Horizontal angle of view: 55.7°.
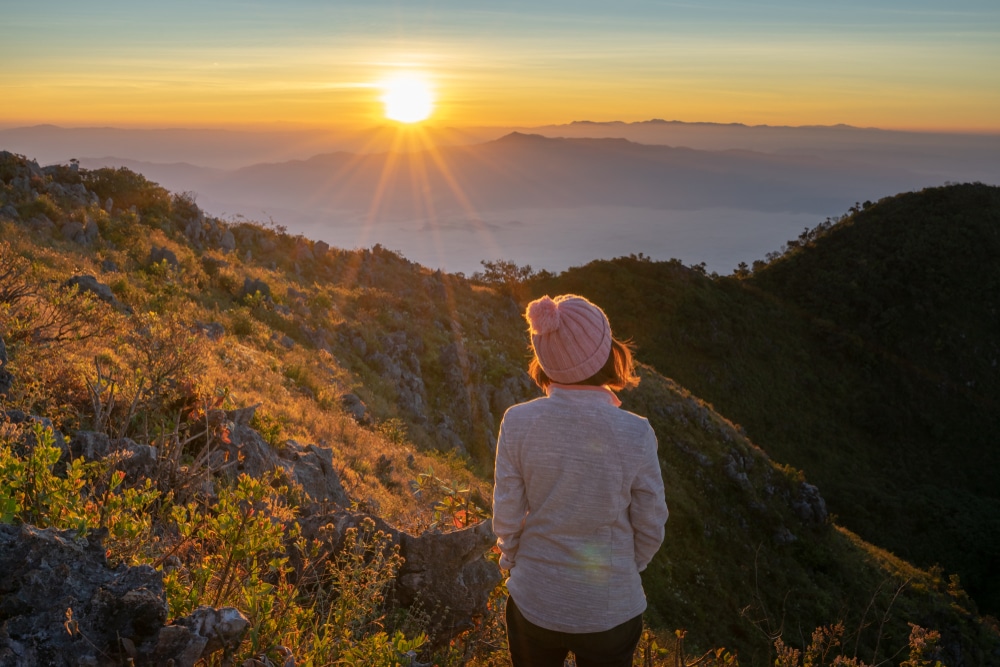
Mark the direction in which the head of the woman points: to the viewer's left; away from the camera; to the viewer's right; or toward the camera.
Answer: away from the camera

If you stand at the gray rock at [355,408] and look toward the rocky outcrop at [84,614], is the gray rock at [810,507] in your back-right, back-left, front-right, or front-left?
back-left

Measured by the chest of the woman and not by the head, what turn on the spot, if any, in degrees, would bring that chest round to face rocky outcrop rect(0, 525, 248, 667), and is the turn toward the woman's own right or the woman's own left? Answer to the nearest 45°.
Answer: approximately 90° to the woman's own left

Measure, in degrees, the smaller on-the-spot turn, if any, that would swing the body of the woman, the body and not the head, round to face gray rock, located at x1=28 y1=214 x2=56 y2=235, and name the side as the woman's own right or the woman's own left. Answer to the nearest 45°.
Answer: approximately 45° to the woman's own left

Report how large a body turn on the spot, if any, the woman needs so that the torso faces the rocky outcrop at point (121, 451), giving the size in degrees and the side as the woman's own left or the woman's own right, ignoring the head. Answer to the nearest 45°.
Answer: approximately 45° to the woman's own left

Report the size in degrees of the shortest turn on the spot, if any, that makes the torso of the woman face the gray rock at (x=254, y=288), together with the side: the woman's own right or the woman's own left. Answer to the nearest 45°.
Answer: approximately 45° to the woman's own left

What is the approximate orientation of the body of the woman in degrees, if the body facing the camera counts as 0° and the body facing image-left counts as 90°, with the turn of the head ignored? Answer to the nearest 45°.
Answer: approximately 180°

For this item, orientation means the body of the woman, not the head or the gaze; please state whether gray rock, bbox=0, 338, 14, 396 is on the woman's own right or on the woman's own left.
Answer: on the woman's own left

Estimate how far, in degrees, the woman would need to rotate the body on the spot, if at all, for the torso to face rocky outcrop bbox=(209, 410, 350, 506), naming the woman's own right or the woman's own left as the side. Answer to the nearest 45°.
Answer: approximately 45° to the woman's own left

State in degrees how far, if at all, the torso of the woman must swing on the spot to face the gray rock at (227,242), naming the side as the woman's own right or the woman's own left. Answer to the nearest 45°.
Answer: approximately 45° to the woman's own left
